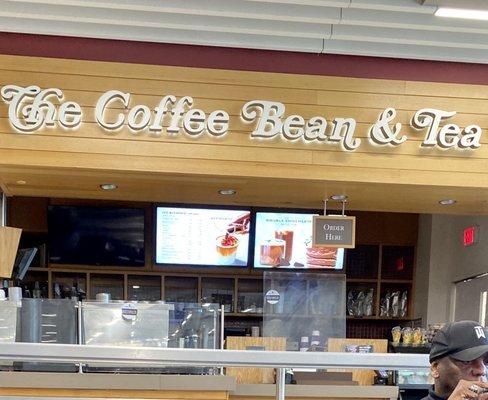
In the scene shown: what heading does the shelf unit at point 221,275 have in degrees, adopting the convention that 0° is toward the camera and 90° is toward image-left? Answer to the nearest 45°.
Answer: approximately 0°

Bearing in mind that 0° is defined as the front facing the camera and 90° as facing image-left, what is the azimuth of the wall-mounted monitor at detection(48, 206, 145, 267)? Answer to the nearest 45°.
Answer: approximately 0°
